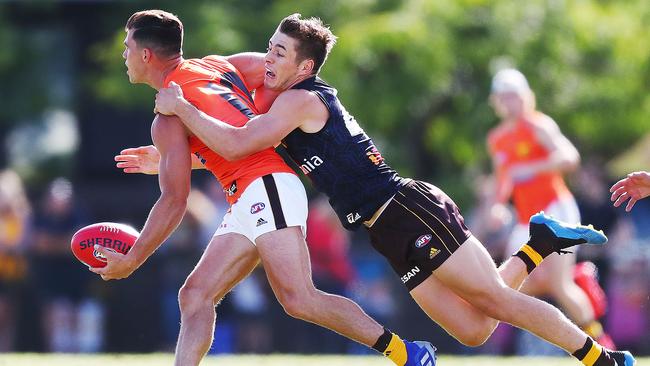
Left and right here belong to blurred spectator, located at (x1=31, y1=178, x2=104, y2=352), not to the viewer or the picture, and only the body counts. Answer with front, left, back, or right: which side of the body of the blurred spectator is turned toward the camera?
front

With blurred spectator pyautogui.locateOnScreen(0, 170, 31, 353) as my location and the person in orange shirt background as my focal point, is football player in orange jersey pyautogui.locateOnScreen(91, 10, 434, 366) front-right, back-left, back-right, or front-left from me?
front-right

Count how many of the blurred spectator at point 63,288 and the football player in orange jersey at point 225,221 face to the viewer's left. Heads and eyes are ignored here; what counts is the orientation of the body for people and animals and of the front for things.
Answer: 1

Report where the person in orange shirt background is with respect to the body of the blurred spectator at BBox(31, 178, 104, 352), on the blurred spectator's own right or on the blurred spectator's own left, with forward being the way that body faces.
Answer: on the blurred spectator's own left

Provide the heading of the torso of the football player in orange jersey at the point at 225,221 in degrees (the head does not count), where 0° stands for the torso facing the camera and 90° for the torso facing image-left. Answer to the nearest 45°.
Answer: approximately 90°

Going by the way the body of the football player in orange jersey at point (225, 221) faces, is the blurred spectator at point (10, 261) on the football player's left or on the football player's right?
on the football player's right

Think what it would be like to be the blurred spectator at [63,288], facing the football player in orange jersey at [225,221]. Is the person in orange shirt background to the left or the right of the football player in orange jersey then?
left

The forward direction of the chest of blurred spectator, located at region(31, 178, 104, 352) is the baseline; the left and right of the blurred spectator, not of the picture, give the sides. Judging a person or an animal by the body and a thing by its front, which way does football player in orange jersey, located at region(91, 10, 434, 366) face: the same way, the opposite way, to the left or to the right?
to the right

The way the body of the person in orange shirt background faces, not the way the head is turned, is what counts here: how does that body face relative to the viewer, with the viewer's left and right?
facing the viewer and to the left of the viewer

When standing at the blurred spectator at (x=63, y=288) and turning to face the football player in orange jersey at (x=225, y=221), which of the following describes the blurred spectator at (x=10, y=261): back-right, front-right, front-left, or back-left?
back-right

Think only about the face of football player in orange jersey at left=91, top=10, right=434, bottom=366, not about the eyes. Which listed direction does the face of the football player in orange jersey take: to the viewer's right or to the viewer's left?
to the viewer's left

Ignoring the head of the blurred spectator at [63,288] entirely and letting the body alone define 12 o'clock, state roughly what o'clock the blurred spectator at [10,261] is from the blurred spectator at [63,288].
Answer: the blurred spectator at [10,261] is roughly at 4 o'clock from the blurred spectator at [63,288].
